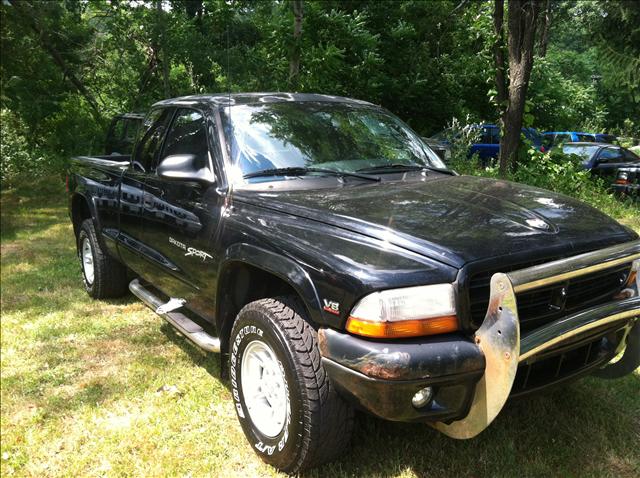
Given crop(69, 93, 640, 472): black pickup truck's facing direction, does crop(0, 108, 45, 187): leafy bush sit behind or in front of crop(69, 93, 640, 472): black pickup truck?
behind

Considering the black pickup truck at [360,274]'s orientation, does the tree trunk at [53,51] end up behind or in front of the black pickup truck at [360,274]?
behind

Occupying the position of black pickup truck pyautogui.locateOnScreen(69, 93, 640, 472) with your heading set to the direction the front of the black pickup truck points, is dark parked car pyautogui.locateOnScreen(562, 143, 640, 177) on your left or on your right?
on your left

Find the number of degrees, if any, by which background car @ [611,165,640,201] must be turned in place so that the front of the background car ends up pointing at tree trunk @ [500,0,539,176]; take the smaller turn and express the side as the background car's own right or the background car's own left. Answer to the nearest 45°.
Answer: approximately 90° to the background car's own right

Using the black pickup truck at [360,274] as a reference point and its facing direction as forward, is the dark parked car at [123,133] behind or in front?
behind

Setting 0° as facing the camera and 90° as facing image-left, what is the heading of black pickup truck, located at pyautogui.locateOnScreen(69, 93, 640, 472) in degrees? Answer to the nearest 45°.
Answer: approximately 315°

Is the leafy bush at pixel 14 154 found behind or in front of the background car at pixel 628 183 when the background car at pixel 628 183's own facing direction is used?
behind

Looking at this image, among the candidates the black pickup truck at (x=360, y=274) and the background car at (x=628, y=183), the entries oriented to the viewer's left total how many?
0
